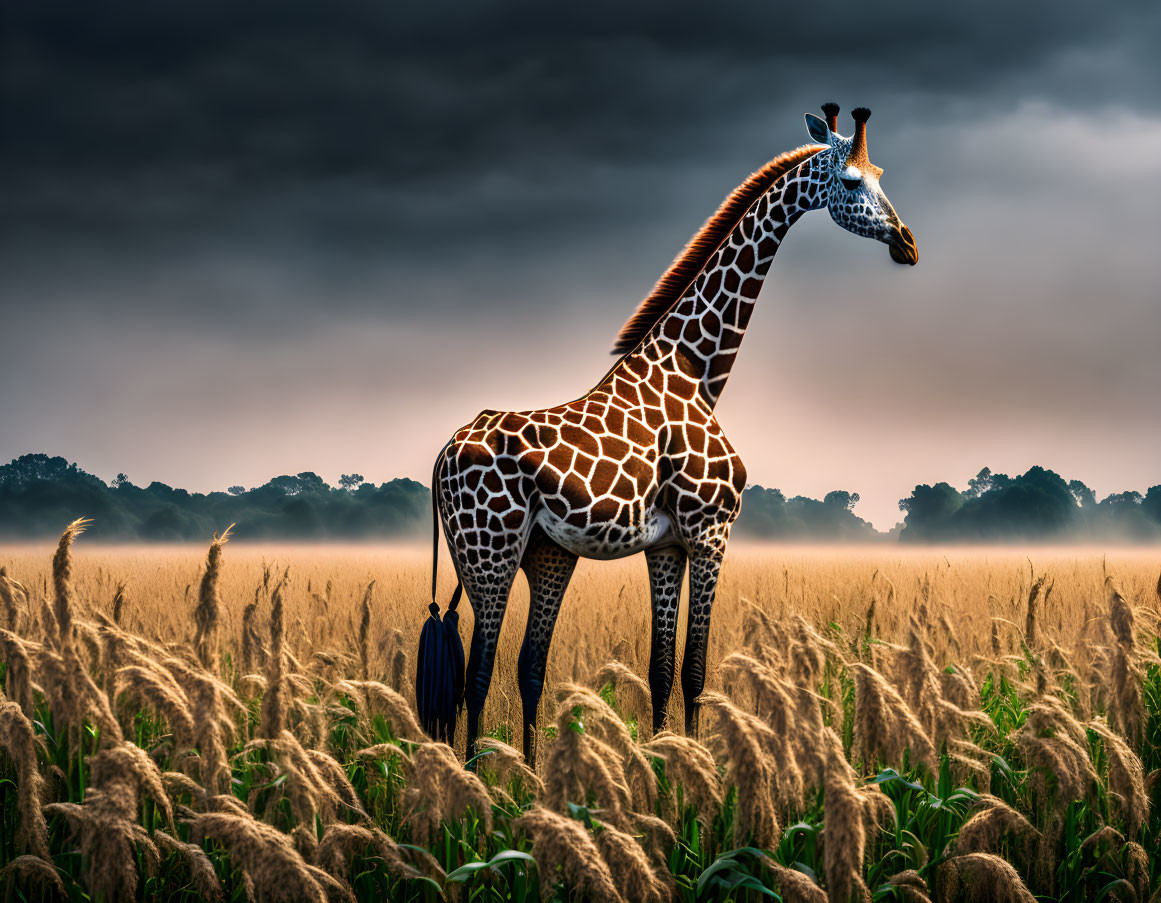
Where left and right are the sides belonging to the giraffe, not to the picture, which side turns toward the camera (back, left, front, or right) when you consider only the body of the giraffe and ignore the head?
right
